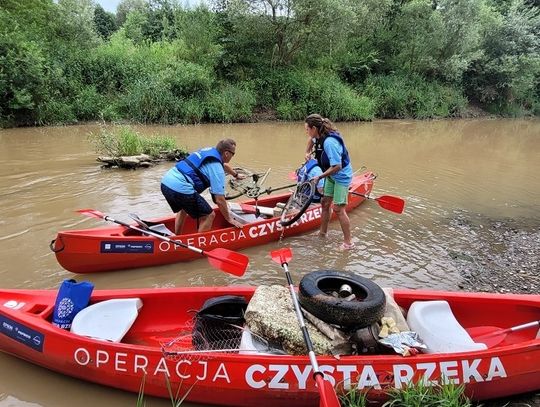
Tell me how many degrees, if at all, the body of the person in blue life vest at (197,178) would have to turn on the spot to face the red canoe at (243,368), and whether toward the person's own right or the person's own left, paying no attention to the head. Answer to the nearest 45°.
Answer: approximately 90° to the person's own right

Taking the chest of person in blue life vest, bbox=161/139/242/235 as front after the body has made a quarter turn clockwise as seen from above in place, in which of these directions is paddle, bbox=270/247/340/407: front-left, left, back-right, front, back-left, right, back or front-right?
front

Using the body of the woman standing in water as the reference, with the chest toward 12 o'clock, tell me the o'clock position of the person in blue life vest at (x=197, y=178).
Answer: The person in blue life vest is roughly at 11 o'clock from the woman standing in water.

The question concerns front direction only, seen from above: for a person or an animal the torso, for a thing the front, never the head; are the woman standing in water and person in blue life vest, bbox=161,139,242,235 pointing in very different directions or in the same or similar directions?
very different directions

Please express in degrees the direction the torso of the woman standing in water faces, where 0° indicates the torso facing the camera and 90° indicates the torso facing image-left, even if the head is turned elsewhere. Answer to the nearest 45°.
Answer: approximately 90°

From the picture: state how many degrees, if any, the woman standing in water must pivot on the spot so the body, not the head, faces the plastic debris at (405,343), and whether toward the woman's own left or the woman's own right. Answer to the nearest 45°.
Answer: approximately 90° to the woman's own left

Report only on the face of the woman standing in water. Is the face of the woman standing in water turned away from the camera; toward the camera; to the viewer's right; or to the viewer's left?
to the viewer's left

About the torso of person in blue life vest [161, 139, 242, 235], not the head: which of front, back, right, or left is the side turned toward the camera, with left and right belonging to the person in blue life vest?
right

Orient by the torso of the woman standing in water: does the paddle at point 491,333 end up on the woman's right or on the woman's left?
on the woman's left

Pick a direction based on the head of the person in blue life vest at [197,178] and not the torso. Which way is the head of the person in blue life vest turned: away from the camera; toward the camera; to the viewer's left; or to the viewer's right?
to the viewer's right
